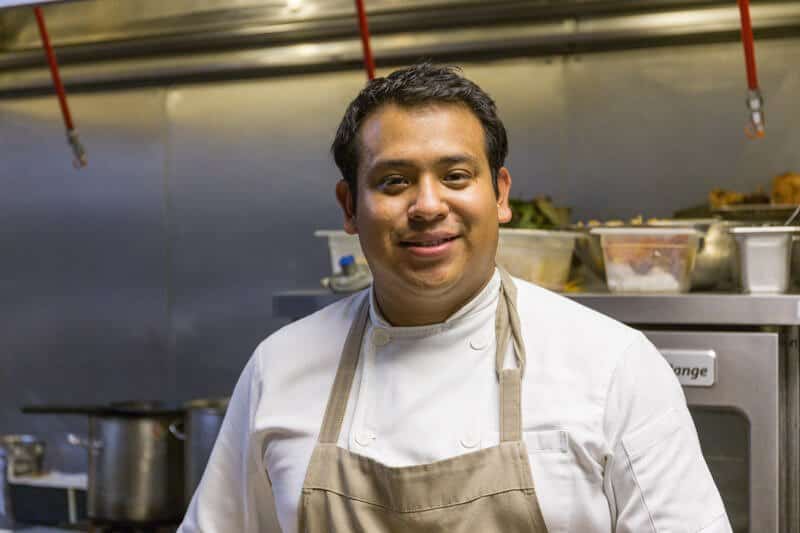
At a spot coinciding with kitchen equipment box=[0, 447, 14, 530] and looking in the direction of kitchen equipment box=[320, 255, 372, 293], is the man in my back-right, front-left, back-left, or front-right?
front-right

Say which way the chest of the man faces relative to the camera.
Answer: toward the camera

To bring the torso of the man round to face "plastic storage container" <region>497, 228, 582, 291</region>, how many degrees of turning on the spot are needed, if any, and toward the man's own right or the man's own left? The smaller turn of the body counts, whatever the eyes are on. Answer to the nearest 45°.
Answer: approximately 180°

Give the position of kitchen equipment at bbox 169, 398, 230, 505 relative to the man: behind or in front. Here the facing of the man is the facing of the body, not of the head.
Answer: behind

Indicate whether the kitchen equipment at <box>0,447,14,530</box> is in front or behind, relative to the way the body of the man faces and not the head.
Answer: behind

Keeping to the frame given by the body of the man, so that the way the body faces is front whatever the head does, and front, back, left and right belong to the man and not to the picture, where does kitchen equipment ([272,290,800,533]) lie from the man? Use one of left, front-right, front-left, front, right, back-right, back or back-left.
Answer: back-left

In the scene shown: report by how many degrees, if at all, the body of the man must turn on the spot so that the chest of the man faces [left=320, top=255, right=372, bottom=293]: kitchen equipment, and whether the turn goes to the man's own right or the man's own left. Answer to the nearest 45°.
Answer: approximately 180°

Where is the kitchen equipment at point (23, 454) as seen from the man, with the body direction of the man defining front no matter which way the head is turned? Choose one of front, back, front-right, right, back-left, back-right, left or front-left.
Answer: back-right

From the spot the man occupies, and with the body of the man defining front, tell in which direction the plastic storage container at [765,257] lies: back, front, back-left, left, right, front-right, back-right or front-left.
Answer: back-left

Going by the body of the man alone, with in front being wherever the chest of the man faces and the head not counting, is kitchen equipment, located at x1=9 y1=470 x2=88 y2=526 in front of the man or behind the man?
behind

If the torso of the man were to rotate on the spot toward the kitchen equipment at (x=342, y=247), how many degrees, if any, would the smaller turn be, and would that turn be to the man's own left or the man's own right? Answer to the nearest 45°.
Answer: approximately 180°
